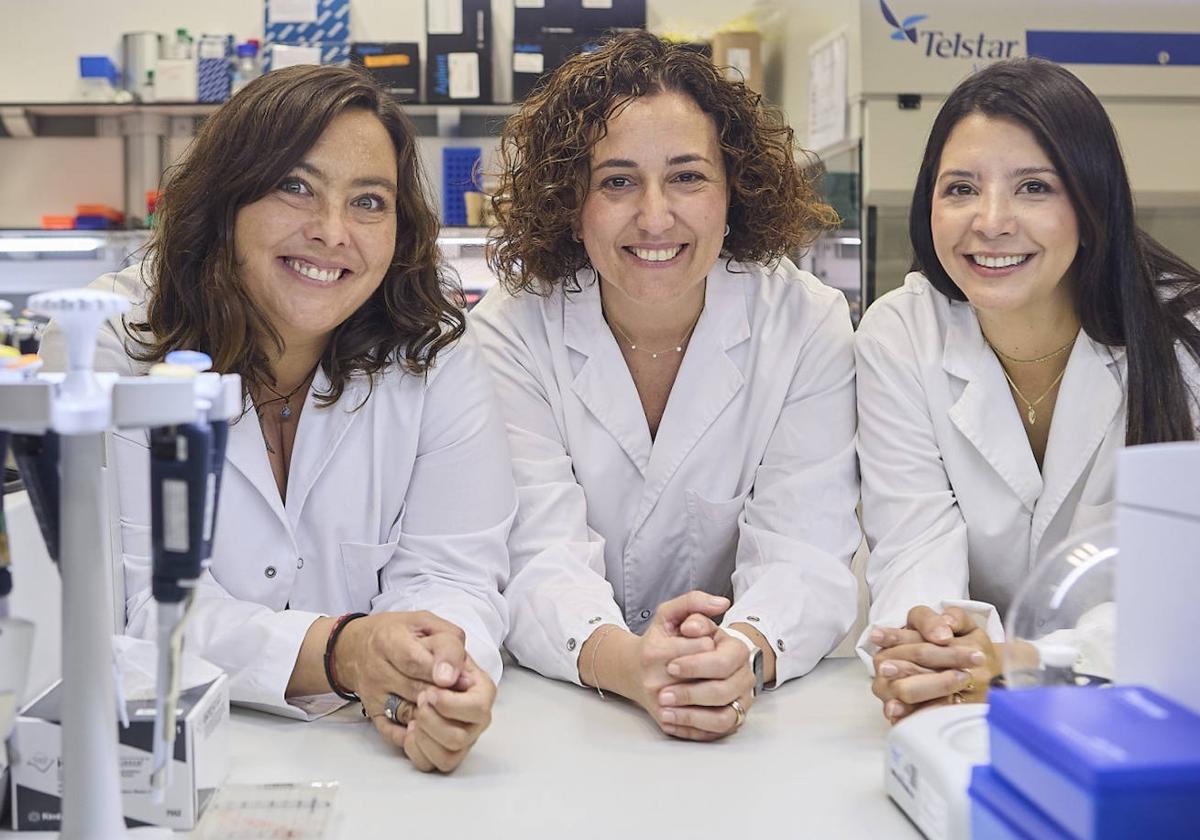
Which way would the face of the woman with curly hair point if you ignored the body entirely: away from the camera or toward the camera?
toward the camera

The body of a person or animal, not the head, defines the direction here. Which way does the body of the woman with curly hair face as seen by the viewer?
toward the camera

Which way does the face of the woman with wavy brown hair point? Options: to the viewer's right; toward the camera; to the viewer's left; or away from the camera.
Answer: toward the camera

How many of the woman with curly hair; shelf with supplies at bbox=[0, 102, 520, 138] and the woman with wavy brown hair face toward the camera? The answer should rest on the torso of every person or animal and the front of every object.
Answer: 3

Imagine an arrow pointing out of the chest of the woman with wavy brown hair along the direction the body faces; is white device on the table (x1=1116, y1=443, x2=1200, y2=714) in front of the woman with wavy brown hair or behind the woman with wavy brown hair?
in front

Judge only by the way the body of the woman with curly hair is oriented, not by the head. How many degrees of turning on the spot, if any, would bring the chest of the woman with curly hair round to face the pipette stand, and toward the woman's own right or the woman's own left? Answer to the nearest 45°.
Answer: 0° — they already face it

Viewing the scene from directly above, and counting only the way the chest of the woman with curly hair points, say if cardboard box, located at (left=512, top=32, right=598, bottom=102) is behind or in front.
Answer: behind

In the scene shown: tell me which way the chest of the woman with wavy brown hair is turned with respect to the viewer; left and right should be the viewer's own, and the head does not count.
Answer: facing the viewer

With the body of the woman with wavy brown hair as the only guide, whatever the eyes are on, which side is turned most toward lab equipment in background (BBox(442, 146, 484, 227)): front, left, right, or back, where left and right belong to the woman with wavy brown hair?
back

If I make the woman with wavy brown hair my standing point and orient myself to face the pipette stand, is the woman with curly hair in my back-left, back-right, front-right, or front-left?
back-left

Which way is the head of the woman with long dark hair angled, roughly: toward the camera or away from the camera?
toward the camera

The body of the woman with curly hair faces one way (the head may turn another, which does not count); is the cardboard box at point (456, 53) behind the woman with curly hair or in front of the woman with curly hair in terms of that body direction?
behind

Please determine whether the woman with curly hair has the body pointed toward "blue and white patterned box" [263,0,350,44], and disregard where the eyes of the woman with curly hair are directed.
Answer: no
